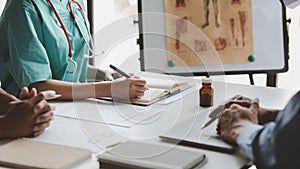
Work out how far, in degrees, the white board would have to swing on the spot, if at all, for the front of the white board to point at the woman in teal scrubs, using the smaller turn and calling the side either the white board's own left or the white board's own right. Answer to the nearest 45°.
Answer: approximately 45° to the white board's own right

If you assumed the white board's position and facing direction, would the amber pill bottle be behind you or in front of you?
in front

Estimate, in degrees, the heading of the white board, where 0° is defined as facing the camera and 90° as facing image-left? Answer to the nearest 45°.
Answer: approximately 0°

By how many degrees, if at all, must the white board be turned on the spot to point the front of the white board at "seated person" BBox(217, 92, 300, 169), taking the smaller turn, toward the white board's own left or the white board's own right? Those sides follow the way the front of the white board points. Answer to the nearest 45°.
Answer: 0° — it already faces them

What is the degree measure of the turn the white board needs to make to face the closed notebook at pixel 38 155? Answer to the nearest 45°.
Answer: approximately 45° to its right

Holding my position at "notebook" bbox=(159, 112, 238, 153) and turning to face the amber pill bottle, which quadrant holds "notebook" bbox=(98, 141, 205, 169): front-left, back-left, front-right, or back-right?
back-left

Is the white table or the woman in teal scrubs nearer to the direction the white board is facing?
the white table

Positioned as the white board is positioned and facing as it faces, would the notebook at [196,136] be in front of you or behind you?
in front

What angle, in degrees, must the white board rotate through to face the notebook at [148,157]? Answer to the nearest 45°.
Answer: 0° — it already faces it
